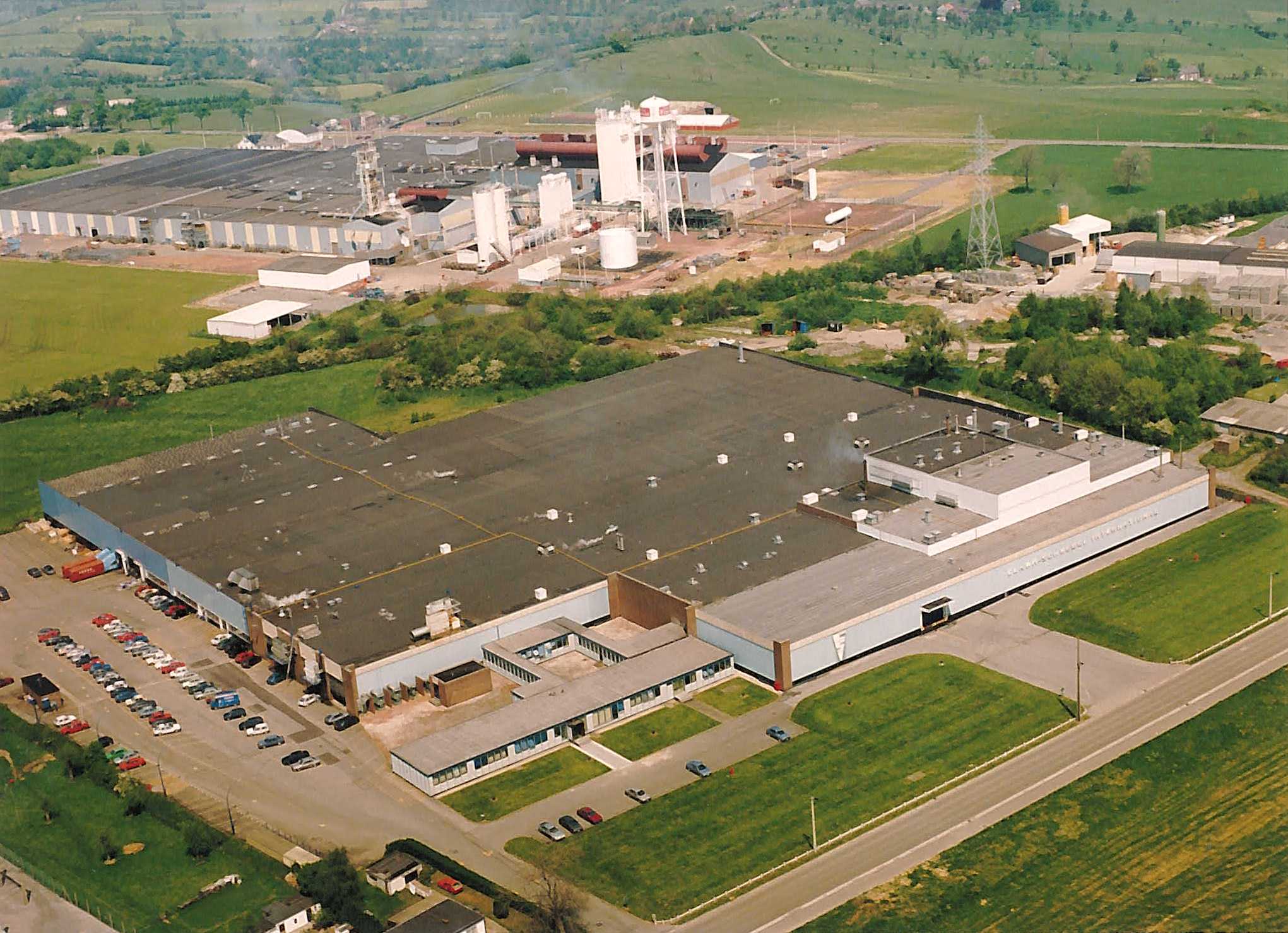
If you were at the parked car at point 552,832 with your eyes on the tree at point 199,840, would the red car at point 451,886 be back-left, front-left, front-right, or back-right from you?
front-left

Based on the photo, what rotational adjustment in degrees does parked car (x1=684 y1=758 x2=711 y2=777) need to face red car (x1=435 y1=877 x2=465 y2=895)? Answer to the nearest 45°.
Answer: approximately 90° to its right

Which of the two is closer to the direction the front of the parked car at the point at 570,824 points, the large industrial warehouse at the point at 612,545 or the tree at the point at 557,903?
the tree

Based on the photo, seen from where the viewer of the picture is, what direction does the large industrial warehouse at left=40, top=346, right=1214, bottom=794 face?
facing the viewer and to the right of the viewer

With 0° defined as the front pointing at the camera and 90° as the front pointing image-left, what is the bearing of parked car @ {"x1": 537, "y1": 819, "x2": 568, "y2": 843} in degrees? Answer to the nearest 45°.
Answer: approximately 315°

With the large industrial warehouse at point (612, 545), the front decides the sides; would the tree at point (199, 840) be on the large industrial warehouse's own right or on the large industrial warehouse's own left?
on the large industrial warehouse's own right

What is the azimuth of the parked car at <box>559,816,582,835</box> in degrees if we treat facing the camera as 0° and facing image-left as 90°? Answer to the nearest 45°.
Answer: approximately 315°

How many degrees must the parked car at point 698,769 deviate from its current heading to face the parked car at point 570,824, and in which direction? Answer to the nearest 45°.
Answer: approximately 90° to its right

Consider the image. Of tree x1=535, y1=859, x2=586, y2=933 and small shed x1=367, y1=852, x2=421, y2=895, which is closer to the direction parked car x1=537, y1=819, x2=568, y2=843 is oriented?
the tree
